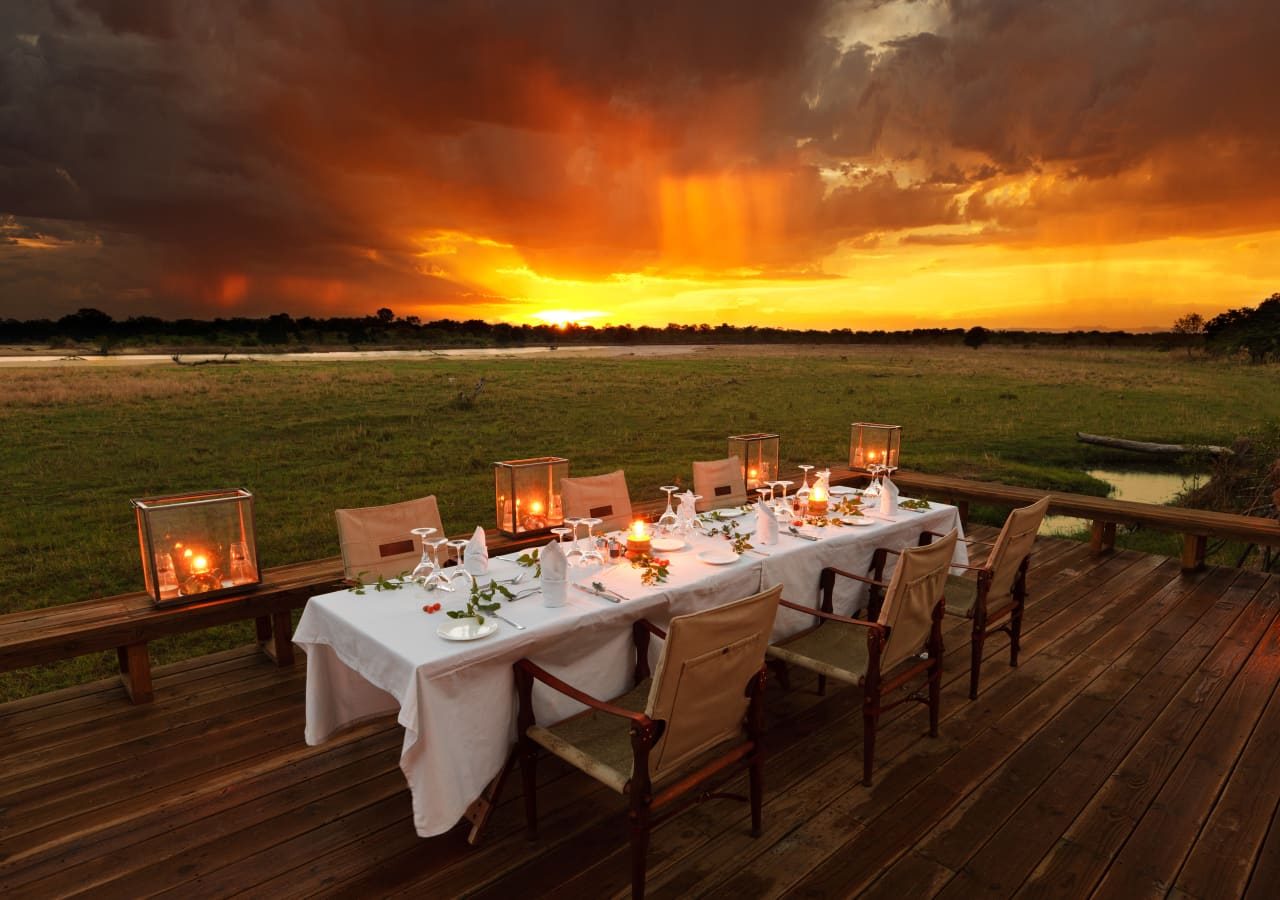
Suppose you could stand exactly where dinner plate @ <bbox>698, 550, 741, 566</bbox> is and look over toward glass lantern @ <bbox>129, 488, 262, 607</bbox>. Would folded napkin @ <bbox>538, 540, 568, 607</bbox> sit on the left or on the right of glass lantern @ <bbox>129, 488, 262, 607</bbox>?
left

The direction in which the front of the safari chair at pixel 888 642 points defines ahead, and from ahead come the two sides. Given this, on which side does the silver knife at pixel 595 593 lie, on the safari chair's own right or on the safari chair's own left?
on the safari chair's own left

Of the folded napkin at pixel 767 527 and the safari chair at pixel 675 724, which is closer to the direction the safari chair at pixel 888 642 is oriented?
the folded napkin

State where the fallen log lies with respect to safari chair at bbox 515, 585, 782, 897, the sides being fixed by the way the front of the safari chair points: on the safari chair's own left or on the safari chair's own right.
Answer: on the safari chair's own right

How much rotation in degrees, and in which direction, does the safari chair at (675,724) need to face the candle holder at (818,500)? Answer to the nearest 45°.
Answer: approximately 90° to its right

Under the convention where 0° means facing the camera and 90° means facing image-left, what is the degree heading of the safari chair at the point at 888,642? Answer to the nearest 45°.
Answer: approximately 135°

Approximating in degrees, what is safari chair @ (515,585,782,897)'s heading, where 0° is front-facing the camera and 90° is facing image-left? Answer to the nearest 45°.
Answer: approximately 135°

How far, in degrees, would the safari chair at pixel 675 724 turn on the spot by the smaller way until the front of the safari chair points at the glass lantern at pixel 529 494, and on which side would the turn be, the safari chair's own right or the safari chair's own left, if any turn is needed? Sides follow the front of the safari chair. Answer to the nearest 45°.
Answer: approximately 45° to the safari chair's own right

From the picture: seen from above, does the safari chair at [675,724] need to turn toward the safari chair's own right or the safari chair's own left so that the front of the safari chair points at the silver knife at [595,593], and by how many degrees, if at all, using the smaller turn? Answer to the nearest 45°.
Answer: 0° — it already faces it

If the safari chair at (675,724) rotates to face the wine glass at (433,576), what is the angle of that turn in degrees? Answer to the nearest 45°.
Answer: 0° — it already faces it
